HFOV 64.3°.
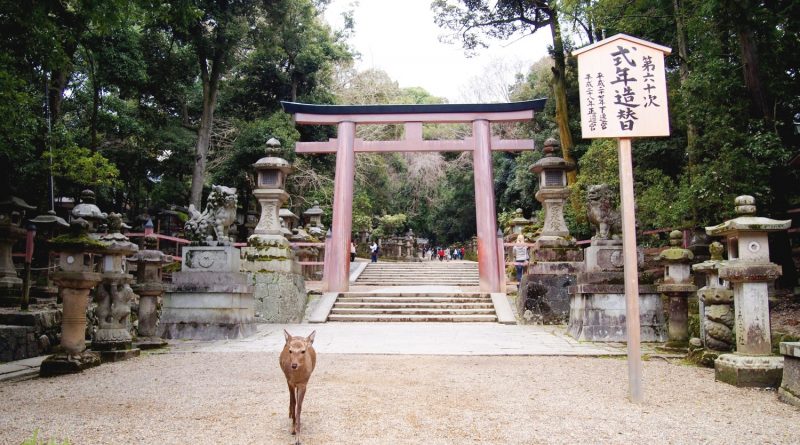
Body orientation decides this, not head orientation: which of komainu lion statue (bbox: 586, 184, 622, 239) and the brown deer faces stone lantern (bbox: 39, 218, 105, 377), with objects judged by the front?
the komainu lion statue

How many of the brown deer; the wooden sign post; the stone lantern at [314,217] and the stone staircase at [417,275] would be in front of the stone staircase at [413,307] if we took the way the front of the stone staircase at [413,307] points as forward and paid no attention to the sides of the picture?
2

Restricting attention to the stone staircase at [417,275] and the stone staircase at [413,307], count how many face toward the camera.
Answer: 2

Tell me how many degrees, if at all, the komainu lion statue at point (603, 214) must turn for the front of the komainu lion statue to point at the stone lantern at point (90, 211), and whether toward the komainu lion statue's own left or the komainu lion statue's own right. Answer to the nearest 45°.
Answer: approximately 45° to the komainu lion statue's own right

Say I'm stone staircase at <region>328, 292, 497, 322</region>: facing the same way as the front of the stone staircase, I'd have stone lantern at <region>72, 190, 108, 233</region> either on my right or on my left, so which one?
on my right

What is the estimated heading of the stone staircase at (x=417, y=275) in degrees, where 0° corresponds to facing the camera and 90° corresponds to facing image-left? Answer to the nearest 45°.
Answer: approximately 0°

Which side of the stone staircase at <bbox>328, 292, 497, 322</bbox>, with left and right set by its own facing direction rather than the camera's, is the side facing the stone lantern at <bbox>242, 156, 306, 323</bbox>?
right
